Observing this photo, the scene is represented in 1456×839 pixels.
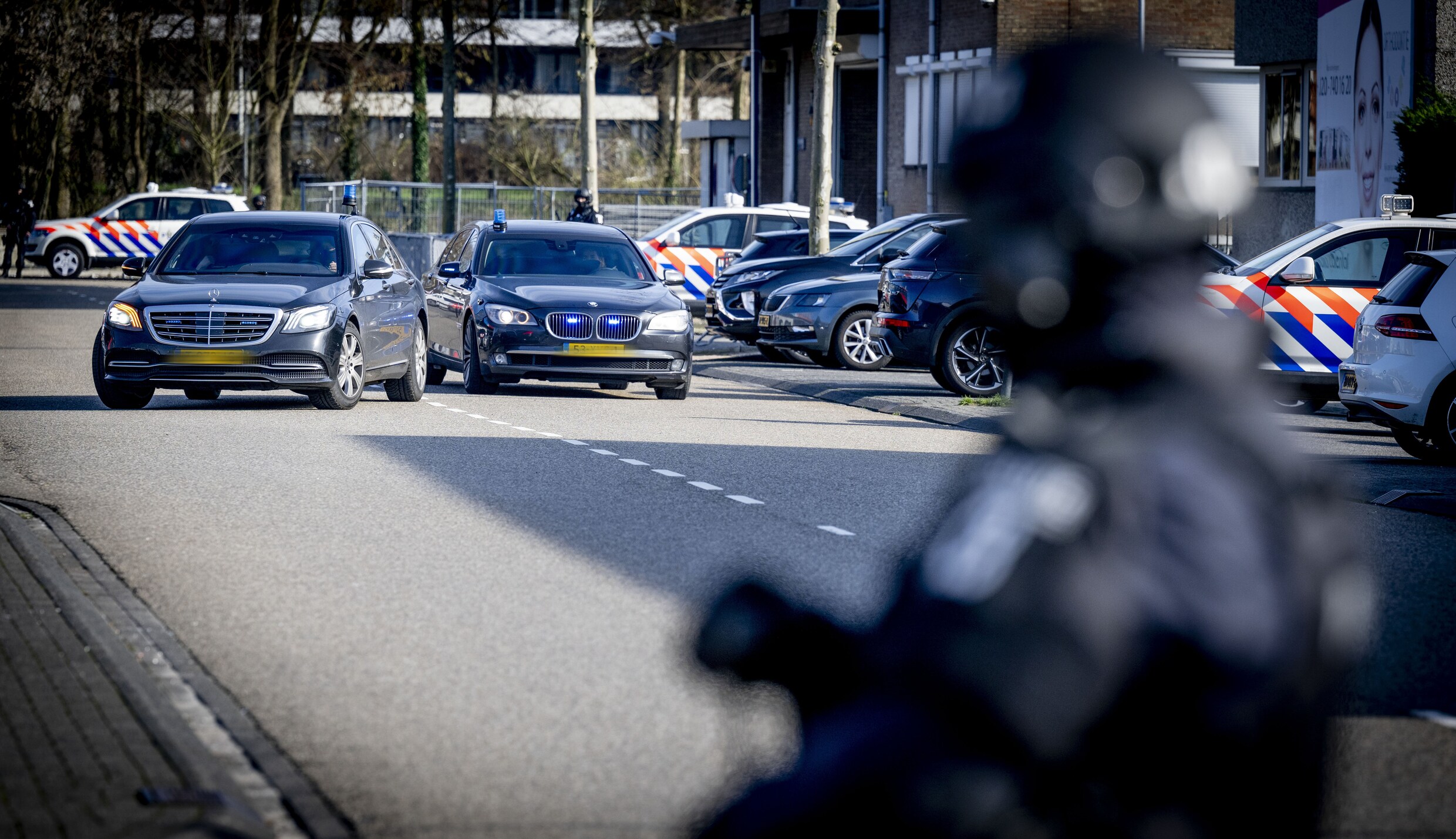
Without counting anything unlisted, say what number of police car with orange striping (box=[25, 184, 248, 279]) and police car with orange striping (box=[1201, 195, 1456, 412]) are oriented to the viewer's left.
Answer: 2

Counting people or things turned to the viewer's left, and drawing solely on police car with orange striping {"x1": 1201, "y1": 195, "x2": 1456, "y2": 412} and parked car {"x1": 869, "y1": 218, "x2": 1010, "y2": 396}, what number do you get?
1

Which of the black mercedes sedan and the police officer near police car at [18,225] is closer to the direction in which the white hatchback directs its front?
the police officer near police car

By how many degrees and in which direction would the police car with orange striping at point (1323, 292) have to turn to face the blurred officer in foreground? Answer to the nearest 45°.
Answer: approximately 90° to its left

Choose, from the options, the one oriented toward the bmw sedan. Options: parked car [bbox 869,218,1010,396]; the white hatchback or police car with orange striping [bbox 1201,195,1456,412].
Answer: the police car with orange striping

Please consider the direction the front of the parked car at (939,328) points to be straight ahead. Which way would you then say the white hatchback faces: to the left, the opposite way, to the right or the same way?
the same way

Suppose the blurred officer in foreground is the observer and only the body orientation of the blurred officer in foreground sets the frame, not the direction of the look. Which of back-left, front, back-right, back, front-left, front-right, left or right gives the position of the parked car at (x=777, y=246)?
front-right

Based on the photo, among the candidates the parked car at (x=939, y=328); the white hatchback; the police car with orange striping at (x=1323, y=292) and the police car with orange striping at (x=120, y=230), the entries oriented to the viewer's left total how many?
2

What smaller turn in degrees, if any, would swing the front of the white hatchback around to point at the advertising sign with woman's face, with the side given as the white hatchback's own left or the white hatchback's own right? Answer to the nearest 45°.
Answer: approximately 45° to the white hatchback's own left

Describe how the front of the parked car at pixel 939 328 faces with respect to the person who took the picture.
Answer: facing away from the viewer and to the right of the viewer

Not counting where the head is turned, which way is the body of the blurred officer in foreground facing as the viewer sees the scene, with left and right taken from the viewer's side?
facing away from the viewer and to the left of the viewer

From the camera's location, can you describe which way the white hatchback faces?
facing away from the viewer and to the right of the viewer

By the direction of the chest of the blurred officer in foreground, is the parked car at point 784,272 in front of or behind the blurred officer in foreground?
in front

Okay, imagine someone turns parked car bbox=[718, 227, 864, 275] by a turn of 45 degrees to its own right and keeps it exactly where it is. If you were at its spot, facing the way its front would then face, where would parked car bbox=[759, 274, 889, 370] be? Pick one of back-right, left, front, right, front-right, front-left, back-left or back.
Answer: left

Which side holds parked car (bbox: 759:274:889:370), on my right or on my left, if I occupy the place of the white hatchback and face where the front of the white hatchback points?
on my left

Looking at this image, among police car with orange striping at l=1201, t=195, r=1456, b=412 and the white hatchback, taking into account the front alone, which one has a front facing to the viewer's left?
the police car with orange striping

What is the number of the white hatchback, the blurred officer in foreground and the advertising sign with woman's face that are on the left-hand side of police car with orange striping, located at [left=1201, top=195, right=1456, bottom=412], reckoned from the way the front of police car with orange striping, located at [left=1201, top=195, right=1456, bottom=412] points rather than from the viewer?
2
